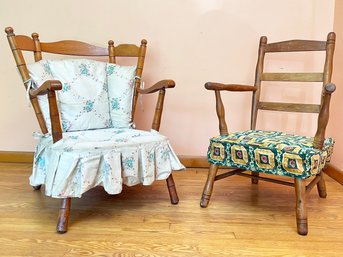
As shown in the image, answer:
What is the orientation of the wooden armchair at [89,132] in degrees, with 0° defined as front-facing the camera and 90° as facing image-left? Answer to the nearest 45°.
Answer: approximately 315°

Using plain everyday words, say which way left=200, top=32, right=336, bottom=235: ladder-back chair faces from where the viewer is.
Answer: facing the viewer and to the left of the viewer

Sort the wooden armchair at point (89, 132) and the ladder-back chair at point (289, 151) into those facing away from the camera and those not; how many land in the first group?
0
